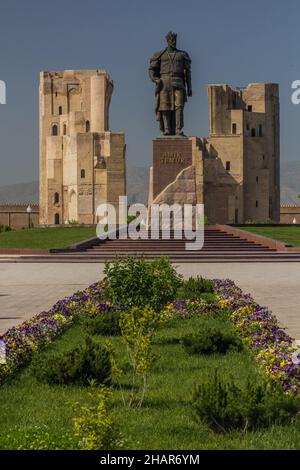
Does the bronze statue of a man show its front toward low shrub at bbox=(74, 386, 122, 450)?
yes

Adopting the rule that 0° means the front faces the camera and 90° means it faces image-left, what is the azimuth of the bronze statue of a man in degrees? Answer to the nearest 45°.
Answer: approximately 0°

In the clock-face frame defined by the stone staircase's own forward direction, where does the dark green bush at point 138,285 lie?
The dark green bush is roughly at 12 o'clock from the stone staircase.

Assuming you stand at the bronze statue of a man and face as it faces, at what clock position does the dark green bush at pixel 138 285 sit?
The dark green bush is roughly at 12 o'clock from the bronze statue of a man.

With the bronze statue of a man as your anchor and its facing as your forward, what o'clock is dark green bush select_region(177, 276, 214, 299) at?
The dark green bush is roughly at 12 o'clock from the bronze statue of a man.

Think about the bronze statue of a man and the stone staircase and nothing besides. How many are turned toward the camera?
2

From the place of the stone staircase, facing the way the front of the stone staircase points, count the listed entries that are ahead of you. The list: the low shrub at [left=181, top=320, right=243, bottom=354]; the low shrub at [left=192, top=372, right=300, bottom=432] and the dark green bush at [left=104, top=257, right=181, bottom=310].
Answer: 3

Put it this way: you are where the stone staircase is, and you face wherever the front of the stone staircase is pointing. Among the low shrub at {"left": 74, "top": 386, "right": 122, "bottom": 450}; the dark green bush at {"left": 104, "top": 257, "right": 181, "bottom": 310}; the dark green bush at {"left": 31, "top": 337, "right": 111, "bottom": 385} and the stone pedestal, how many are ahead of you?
3

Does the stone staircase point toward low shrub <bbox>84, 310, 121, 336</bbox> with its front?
yes
